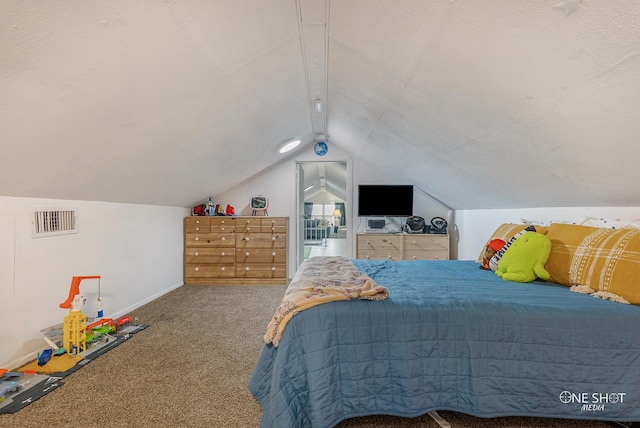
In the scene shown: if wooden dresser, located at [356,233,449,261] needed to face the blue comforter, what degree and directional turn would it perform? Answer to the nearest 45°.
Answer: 0° — it already faces it

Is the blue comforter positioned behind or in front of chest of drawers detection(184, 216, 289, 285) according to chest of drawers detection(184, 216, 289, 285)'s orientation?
in front

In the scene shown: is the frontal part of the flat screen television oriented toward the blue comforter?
yes

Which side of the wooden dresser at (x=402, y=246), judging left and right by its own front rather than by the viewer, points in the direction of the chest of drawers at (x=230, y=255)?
right

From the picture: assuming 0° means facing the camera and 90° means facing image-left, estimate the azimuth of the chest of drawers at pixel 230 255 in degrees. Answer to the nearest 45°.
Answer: approximately 0°

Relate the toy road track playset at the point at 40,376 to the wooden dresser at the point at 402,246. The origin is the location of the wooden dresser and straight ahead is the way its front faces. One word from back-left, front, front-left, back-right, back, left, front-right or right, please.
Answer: front-right

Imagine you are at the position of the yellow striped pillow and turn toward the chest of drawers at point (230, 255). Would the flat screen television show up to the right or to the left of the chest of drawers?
right

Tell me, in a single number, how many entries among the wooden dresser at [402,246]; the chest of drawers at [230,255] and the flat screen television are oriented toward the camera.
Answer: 3

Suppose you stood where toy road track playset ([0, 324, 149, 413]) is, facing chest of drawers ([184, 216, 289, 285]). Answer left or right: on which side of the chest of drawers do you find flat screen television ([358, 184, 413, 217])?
right

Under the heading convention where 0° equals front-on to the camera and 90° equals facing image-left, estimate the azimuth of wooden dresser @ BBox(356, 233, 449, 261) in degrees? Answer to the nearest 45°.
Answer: approximately 0°

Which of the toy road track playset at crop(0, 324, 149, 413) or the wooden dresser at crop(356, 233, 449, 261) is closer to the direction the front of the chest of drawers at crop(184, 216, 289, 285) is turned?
the toy road track playset
